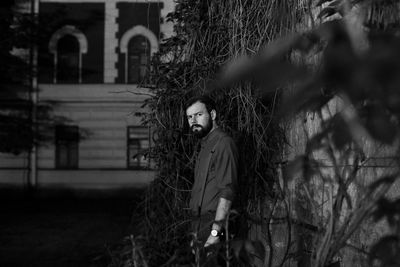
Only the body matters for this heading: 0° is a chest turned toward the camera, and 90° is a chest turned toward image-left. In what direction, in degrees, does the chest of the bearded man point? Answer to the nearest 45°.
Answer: approximately 45°
